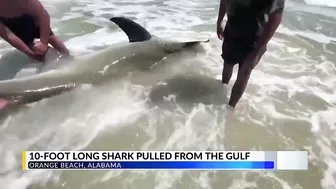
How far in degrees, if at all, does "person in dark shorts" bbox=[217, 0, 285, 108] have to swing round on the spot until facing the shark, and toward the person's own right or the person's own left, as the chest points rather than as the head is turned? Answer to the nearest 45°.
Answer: approximately 45° to the person's own right

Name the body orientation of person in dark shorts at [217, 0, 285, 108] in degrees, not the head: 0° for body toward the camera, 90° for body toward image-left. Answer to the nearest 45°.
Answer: approximately 45°

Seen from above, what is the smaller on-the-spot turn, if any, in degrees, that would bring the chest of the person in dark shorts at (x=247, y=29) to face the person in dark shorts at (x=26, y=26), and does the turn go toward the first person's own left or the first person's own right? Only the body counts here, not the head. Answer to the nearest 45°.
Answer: approximately 45° to the first person's own right
